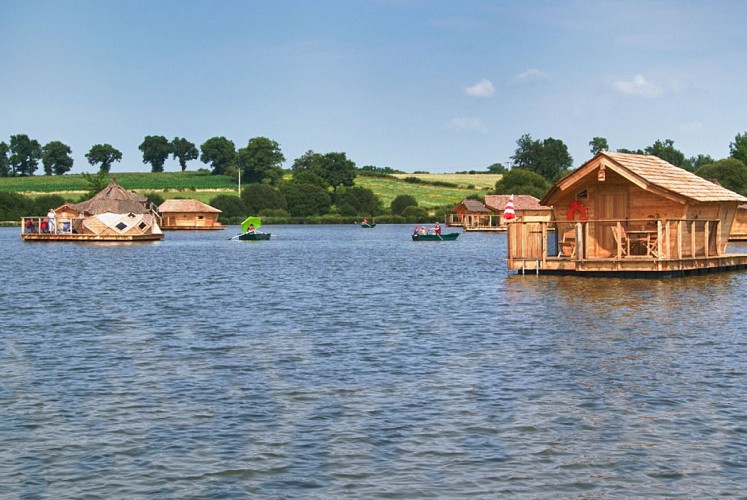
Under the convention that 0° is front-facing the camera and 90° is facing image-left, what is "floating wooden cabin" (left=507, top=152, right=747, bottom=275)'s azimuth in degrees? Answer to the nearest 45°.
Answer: approximately 45°
